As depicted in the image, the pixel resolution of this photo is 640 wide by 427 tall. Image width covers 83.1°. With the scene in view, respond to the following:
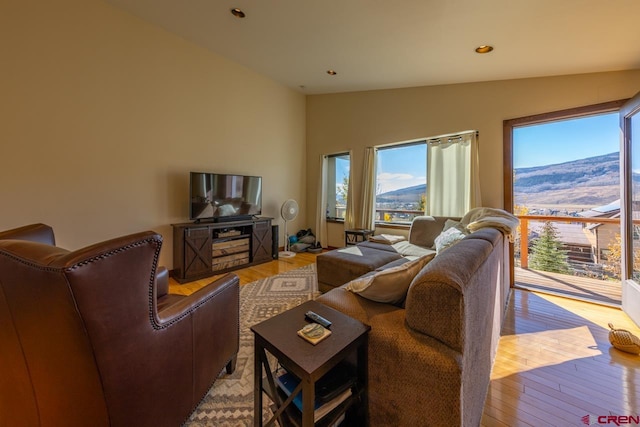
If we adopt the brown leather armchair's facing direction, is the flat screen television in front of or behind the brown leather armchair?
in front

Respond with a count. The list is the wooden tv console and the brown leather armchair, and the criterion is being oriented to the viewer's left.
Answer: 0

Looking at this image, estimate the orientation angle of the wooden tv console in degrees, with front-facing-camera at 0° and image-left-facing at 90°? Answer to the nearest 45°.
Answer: approximately 315°

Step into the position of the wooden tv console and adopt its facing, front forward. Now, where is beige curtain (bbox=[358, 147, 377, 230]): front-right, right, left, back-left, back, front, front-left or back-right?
front-left

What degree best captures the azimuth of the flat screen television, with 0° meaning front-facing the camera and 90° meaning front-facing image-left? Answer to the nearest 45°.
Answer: approximately 315°

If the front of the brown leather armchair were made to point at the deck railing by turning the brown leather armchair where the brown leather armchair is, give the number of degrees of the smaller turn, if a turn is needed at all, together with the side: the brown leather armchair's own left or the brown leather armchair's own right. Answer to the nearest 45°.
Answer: approximately 45° to the brown leather armchair's own right

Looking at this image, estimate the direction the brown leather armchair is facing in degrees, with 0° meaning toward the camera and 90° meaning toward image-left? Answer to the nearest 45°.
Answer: approximately 225°
